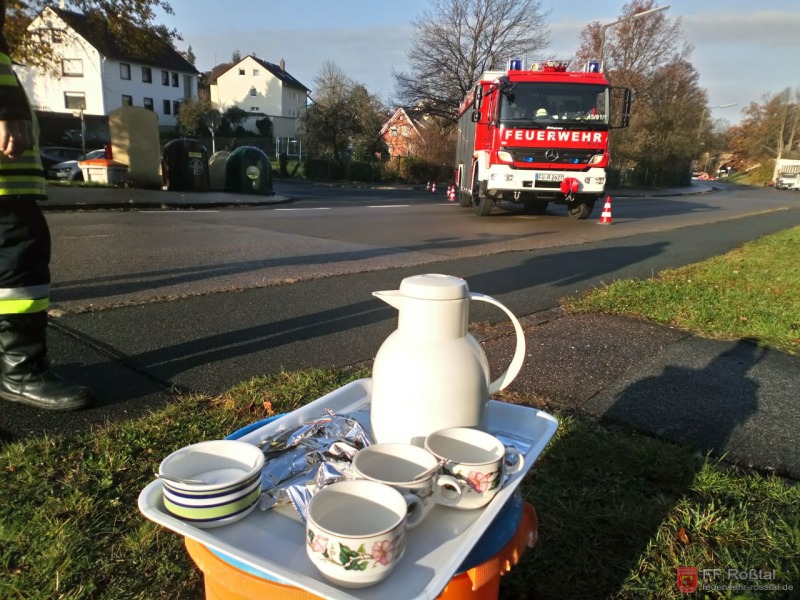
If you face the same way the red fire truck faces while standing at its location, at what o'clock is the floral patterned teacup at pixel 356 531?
The floral patterned teacup is roughly at 12 o'clock from the red fire truck.

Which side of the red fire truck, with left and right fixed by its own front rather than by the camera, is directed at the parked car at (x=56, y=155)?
right

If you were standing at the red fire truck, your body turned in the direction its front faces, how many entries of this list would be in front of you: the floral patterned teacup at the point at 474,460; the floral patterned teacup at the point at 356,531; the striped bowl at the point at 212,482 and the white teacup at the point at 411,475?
4

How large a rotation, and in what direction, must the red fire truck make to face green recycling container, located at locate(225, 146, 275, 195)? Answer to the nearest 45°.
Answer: approximately 135° to its right

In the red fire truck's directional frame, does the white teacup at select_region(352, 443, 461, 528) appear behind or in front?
in front

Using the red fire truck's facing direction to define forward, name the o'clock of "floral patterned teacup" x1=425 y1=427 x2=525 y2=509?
The floral patterned teacup is roughly at 12 o'clock from the red fire truck.

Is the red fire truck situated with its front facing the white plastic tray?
yes

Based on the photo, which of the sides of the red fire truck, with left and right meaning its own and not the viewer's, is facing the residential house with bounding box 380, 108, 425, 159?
back

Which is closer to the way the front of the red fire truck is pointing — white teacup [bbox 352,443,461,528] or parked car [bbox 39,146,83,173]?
the white teacup

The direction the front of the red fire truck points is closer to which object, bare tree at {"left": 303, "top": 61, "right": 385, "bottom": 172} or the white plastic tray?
the white plastic tray

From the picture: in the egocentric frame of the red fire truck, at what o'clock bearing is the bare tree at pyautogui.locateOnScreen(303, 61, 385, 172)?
The bare tree is roughly at 5 o'clock from the red fire truck.

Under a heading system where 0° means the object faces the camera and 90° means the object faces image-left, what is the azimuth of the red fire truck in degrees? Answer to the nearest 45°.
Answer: approximately 0°

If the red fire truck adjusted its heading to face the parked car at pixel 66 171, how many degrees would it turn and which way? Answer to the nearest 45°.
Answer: approximately 90° to its right
